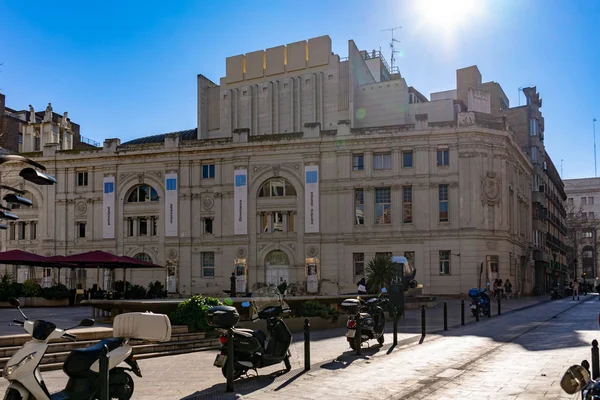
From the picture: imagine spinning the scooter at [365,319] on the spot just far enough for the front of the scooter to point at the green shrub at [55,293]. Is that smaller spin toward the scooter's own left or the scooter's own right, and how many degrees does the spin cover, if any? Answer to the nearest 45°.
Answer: approximately 90° to the scooter's own left

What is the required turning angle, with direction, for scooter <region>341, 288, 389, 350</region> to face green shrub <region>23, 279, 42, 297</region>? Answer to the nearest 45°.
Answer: approximately 90° to its left

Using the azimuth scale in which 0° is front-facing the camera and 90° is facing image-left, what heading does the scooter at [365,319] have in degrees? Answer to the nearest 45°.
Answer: approximately 225°

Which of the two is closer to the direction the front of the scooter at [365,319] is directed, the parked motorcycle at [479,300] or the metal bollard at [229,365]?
the parked motorcycle

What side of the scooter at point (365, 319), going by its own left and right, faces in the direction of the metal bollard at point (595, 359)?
right

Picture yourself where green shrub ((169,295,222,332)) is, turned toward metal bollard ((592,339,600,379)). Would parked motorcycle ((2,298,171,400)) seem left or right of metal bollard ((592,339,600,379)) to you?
right

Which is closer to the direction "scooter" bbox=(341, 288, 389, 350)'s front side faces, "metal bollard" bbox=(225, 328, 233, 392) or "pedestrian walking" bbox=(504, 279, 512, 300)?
the pedestrian walking
